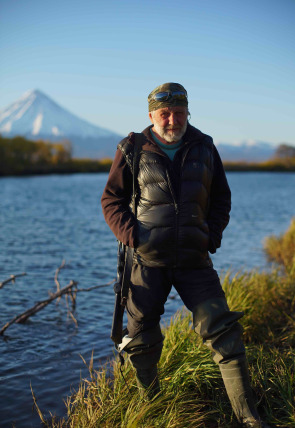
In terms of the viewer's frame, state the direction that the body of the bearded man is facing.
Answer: toward the camera
